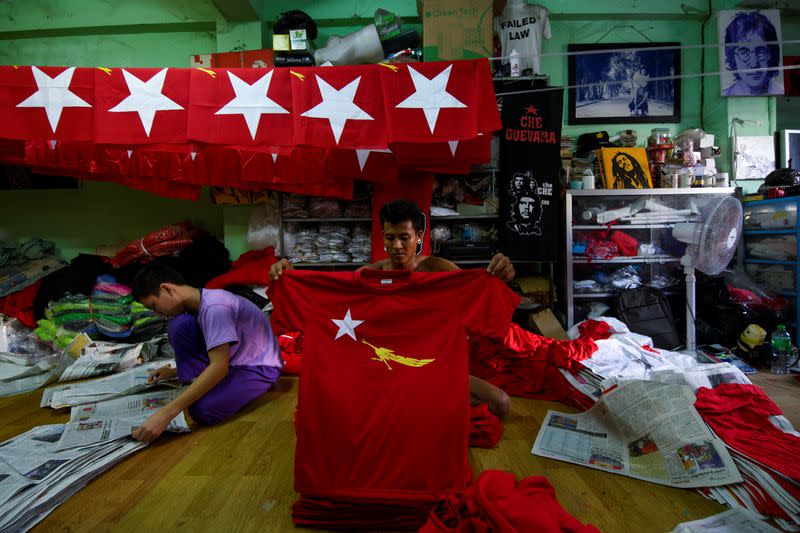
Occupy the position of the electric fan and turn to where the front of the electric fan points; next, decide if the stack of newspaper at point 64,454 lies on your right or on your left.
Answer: on your right

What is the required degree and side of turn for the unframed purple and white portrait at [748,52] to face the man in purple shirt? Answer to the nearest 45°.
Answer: approximately 45° to its right

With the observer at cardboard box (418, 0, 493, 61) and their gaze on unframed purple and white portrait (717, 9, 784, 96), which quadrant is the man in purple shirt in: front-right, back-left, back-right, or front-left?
back-right

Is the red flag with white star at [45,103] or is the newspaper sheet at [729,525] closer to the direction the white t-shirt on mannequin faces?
the newspaper sheet

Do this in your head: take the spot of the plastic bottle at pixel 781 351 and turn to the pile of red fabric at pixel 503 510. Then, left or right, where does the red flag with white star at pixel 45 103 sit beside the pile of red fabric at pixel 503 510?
right

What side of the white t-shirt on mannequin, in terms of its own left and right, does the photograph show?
front

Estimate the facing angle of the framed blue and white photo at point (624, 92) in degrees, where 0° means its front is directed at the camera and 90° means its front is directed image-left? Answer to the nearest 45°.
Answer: approximately 0°

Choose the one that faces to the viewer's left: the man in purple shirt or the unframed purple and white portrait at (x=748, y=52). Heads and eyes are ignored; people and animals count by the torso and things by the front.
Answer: the man in purple shirt

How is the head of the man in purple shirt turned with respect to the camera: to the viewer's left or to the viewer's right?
to the viewer's left

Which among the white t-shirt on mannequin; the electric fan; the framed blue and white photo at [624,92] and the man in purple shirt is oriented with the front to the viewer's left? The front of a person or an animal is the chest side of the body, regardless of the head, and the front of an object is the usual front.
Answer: the man in purple shirt

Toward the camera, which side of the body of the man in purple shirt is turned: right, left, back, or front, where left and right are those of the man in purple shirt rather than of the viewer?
left
